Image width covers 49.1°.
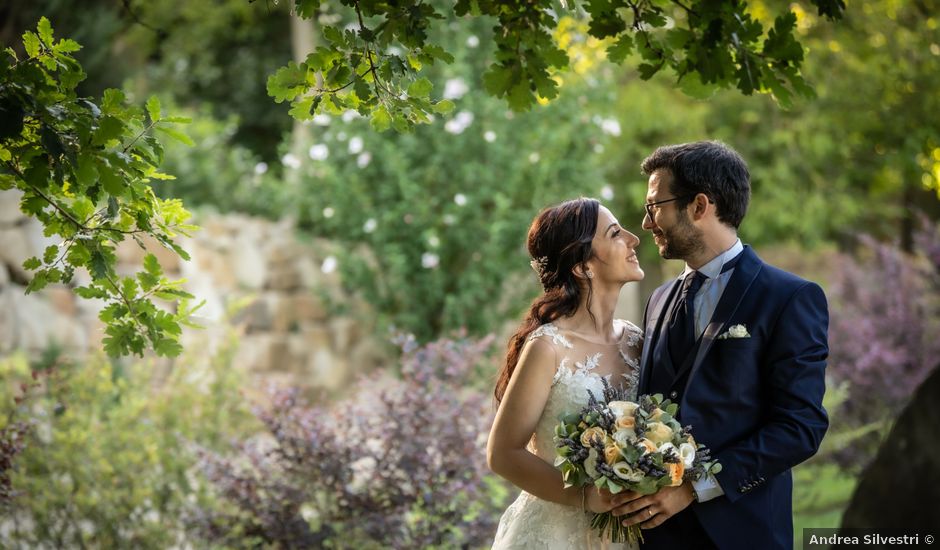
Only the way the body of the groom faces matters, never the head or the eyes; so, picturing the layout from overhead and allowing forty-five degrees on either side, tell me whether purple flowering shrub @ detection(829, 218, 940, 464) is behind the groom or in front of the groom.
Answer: behind

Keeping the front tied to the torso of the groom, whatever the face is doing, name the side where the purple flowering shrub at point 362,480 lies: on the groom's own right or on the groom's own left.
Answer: on the groom's own right

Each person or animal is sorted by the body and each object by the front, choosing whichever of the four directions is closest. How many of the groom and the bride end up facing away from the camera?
0

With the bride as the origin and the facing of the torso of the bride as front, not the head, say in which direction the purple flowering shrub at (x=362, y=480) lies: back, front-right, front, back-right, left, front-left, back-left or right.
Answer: back

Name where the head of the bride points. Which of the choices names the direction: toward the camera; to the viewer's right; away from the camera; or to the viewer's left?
to the viewer's right

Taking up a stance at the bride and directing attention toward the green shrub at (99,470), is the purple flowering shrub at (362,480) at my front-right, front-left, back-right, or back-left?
front-right

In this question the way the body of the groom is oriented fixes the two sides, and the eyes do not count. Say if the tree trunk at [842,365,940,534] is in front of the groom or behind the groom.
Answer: behind

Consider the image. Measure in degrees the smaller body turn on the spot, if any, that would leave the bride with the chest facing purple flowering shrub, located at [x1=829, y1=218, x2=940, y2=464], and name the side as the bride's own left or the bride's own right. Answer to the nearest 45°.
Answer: approximately 90° to the bride's own left

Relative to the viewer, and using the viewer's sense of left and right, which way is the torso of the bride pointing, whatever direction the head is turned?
facing the viewer and to the right of the viewer

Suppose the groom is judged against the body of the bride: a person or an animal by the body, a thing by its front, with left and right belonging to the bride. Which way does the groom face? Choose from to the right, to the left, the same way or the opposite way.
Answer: to the right

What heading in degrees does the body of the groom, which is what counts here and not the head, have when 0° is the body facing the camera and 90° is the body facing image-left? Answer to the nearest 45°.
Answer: approximately 45°
